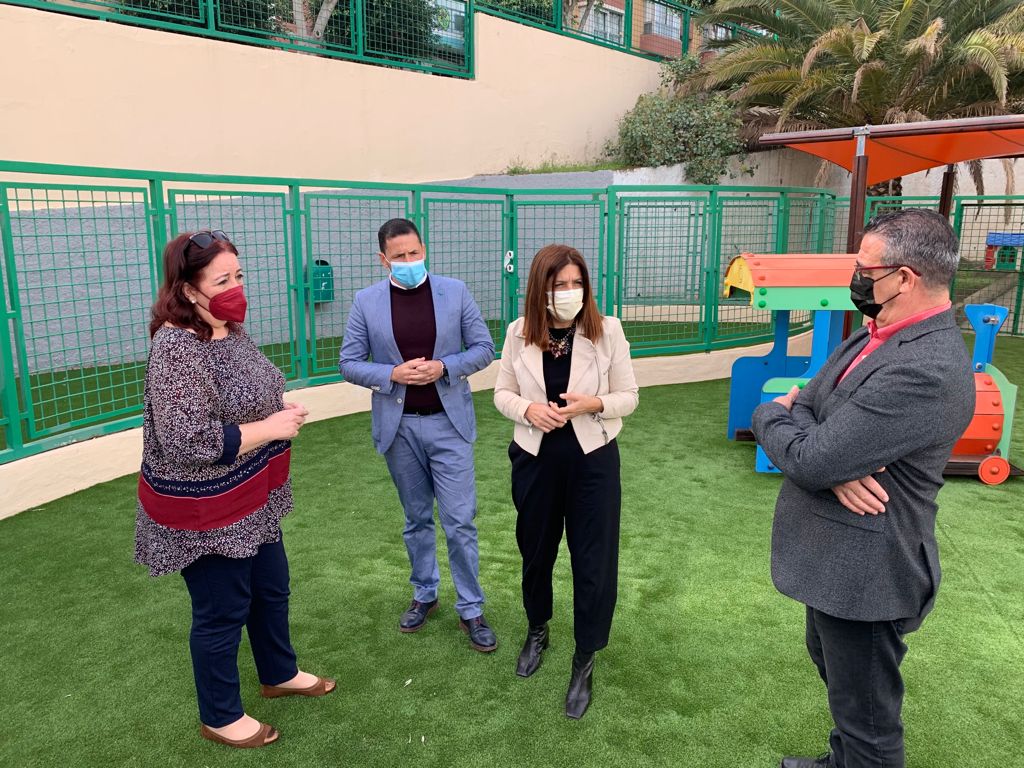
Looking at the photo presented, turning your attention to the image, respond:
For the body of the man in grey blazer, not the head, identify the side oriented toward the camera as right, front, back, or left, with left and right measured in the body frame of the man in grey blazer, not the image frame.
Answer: left

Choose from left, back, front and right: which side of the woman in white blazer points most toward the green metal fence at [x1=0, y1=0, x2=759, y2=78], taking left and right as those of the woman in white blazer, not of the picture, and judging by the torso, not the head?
back

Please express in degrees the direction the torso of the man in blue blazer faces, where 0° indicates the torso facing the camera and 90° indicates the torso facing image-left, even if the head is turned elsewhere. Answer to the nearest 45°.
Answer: approximately 0°

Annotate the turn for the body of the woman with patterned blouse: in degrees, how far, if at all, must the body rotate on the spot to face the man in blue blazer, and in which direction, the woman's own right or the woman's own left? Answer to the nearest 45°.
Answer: approximately 90° to the woman's own left

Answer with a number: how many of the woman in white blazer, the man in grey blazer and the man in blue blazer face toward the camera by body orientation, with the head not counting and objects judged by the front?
2

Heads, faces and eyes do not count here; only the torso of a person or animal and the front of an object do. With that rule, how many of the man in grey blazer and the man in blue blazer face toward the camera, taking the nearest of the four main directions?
1

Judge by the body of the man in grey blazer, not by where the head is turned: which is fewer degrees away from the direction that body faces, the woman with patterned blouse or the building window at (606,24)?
the woman with patterned blouse

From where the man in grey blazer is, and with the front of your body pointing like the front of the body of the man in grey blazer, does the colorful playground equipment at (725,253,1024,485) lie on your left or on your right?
on your right

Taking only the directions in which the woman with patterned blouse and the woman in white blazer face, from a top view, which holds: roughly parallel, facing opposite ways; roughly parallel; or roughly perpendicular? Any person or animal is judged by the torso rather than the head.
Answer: roughly perpendicular
